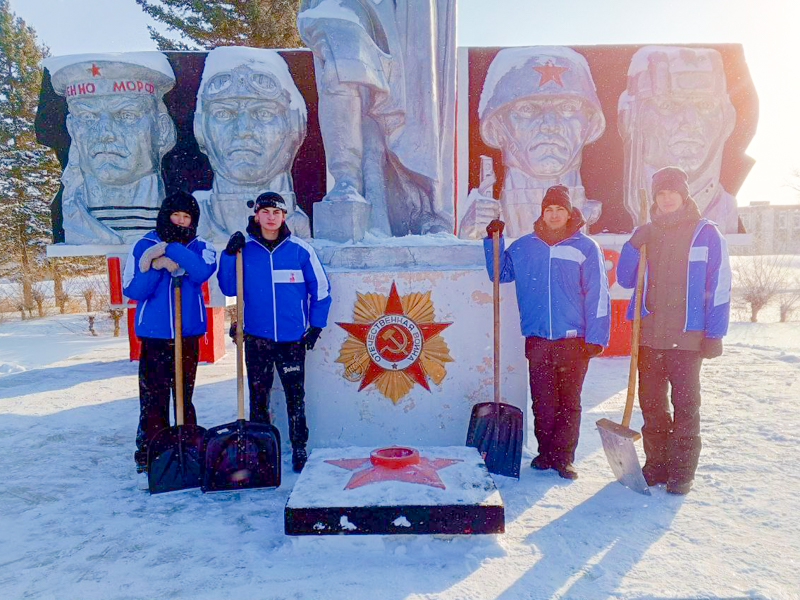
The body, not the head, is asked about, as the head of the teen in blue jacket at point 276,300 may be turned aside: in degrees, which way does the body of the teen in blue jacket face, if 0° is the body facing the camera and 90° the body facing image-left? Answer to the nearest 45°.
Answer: approximately 0°

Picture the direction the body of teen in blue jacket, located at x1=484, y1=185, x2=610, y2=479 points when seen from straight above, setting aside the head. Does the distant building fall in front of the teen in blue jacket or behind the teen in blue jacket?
behind

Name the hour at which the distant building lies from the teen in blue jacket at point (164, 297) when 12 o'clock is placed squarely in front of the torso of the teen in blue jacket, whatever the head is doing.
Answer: The distant building is roughly at 8 o'clock from the teen in blue jacket.

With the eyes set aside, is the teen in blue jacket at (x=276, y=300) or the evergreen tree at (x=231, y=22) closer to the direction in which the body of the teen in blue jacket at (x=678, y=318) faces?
the teen in blue jacket

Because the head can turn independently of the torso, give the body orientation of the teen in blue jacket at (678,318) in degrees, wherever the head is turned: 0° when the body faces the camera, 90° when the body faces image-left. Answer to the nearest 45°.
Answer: approximately 0°

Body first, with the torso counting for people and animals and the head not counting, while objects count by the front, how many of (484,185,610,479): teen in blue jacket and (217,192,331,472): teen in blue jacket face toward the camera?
2

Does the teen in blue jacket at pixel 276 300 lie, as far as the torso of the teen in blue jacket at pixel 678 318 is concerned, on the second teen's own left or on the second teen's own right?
on the second teen's own right

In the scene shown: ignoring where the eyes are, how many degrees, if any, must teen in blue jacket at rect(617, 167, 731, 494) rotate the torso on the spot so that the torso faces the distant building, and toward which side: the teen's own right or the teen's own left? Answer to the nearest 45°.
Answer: approximately 180°
